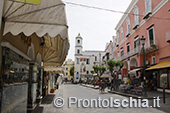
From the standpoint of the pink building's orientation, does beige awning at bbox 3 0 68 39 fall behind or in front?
in front

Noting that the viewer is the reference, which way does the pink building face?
facing the viewer and to the left of the viewer

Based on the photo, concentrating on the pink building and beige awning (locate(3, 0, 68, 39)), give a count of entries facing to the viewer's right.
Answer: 1

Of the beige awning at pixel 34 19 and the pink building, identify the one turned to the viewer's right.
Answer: the beige awning

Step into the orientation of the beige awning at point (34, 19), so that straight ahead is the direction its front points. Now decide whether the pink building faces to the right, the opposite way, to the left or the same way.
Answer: the opposite way

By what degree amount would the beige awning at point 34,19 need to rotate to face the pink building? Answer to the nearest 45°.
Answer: approximately 45° to its left

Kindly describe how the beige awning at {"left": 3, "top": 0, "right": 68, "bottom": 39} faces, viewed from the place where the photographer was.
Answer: facing to the right of the viewer
